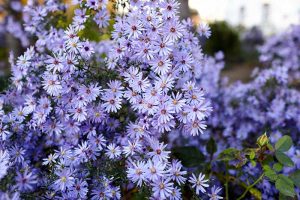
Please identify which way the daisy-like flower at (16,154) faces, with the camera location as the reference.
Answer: facing the viewer

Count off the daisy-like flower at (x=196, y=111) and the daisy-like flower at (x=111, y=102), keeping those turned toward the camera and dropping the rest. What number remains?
2

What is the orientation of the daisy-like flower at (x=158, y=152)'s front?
toward the camera

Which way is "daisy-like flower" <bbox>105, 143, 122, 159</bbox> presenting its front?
toward the camera

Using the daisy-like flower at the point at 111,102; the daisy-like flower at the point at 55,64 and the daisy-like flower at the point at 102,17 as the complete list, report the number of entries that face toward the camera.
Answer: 3
